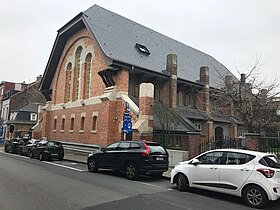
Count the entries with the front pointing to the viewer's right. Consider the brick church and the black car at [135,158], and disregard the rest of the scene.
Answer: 0

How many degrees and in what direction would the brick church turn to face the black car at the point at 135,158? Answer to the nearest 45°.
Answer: approximately 45° to its left

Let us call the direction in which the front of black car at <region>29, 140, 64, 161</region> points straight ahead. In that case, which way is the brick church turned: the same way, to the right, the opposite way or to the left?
to the left

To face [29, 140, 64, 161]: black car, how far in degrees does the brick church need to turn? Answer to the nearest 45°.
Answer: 0° — it already faces it

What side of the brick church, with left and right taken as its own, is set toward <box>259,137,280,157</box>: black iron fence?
left

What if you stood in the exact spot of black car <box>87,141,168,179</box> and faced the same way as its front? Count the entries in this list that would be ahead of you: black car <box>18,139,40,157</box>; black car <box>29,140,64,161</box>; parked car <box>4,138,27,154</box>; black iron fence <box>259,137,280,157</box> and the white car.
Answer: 3

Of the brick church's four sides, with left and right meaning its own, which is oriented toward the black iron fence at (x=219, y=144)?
left

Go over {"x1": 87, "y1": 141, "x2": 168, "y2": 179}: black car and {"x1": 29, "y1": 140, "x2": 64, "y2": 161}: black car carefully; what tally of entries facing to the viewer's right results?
0

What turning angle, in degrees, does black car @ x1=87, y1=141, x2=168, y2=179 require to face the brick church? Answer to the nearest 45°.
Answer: approximately 45° to its right

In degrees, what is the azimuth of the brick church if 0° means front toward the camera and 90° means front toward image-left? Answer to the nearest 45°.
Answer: approximately 45°

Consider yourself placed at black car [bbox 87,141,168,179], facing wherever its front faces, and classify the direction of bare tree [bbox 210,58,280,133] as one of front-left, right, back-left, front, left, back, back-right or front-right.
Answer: right

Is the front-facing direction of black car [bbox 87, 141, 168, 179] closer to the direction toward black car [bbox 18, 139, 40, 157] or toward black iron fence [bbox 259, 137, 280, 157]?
the black car

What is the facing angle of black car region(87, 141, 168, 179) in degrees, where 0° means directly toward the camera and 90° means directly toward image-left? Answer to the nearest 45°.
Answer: approximately 135°

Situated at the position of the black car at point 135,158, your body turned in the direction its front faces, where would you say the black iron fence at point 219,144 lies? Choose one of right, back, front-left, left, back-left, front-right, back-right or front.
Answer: right

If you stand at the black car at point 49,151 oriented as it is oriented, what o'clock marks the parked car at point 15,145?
The parked car is roughly at 1 o'clock from the black car.

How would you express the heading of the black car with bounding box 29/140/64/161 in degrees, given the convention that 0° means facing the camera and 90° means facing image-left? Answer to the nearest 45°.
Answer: approximately 135°

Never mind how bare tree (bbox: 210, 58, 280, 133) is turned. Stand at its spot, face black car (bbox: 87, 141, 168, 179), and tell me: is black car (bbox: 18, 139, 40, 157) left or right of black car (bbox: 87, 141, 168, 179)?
right
